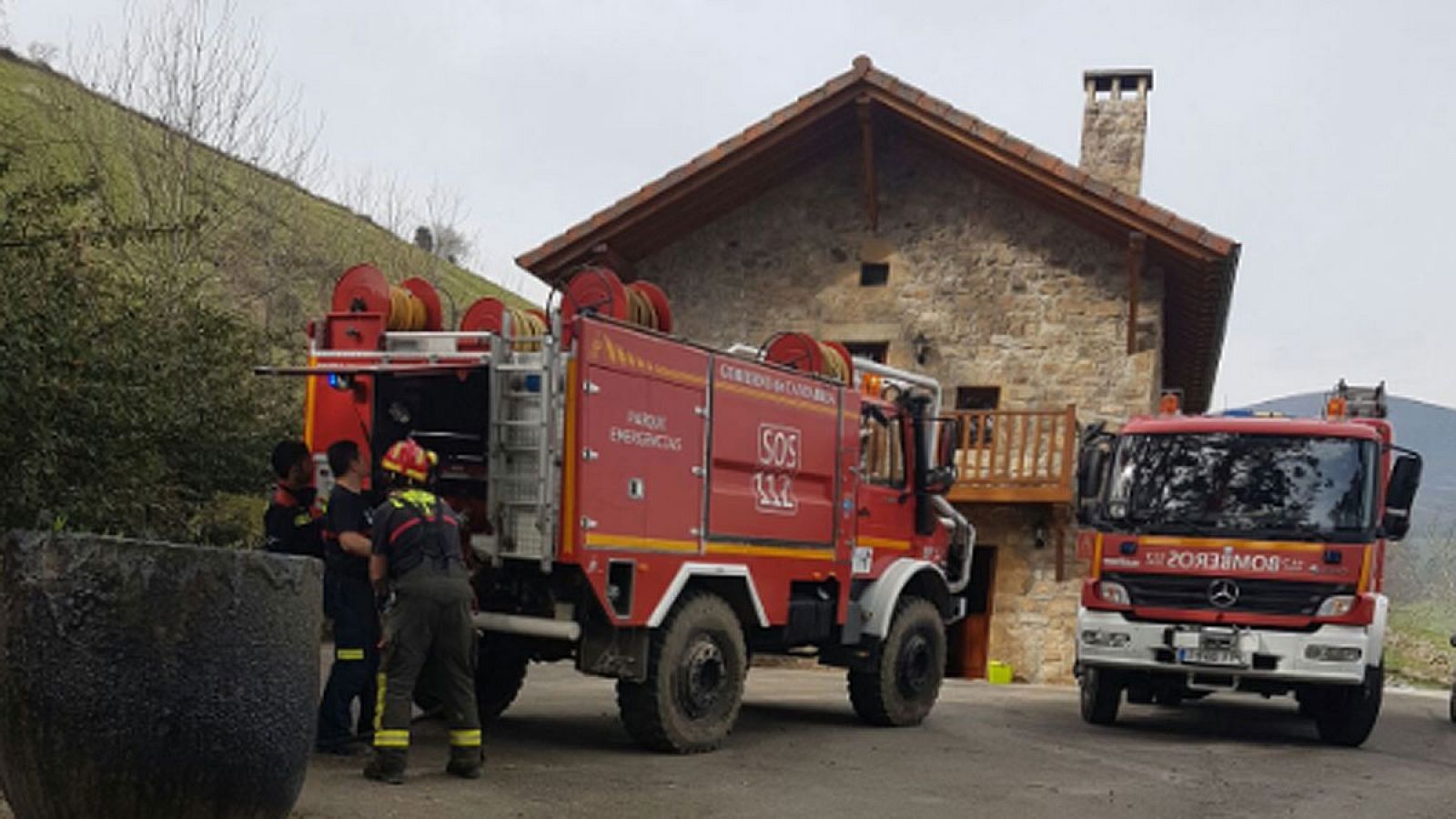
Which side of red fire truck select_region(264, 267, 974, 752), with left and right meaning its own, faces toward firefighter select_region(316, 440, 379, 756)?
back

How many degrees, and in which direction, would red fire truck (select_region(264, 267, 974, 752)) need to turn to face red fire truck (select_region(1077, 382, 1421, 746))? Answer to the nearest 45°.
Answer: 0° — it already faces it

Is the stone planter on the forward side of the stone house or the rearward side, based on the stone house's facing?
on the forward side

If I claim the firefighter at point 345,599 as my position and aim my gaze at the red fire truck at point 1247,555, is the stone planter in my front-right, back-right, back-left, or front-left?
back-right

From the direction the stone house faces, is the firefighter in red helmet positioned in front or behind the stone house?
in front

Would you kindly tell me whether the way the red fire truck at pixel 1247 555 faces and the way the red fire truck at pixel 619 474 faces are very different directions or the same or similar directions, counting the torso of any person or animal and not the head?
very different directions

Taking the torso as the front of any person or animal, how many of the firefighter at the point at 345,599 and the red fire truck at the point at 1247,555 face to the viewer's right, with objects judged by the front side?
1

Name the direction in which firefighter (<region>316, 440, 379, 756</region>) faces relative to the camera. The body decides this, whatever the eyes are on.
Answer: to the viewer's right

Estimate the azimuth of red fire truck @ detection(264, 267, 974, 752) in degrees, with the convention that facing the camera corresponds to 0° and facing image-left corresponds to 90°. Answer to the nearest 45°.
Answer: approximately 225°
